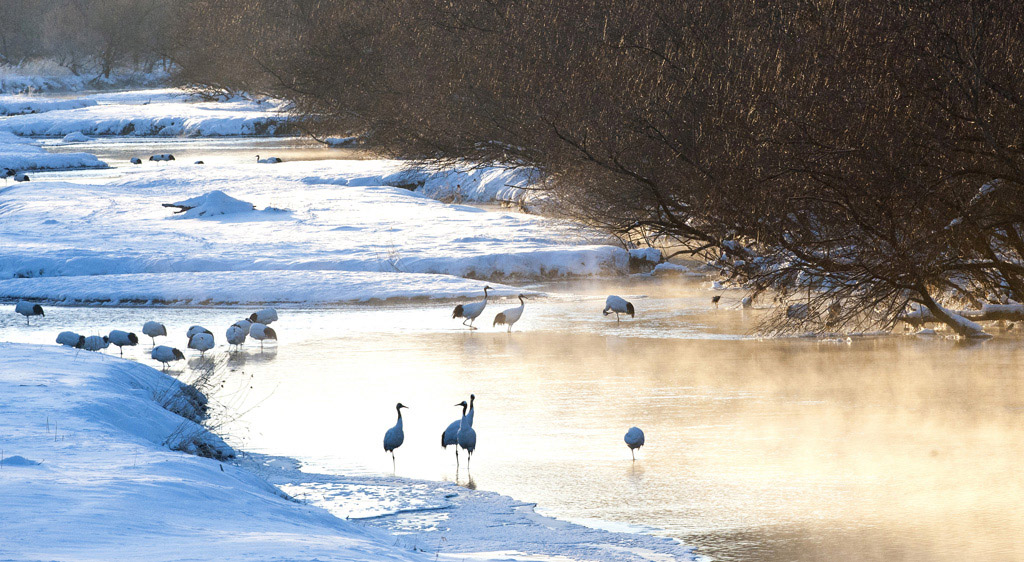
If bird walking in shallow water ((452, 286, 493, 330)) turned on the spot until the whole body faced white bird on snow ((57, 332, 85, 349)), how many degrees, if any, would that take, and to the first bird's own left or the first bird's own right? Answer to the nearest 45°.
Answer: approximately 180°

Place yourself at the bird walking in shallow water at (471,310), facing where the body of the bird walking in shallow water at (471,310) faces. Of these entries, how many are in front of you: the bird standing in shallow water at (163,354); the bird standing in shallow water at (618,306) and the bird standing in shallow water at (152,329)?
1

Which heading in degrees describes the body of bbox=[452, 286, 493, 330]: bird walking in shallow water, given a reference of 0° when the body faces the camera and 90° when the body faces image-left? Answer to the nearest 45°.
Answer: approximately 270°

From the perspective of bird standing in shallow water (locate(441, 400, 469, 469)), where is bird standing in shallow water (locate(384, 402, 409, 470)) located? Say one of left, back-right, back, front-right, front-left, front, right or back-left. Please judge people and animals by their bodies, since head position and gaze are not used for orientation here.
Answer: back

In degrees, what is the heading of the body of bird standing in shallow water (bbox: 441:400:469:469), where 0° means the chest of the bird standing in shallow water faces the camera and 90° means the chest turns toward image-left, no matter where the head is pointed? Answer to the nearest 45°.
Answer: approximately 270°

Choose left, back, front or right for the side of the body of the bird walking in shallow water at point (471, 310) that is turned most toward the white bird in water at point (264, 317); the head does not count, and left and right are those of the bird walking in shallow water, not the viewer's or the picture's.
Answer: back

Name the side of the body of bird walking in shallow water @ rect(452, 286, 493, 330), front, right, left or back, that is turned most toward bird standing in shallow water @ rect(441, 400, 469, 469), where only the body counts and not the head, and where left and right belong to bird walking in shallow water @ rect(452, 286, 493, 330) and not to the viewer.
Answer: right
